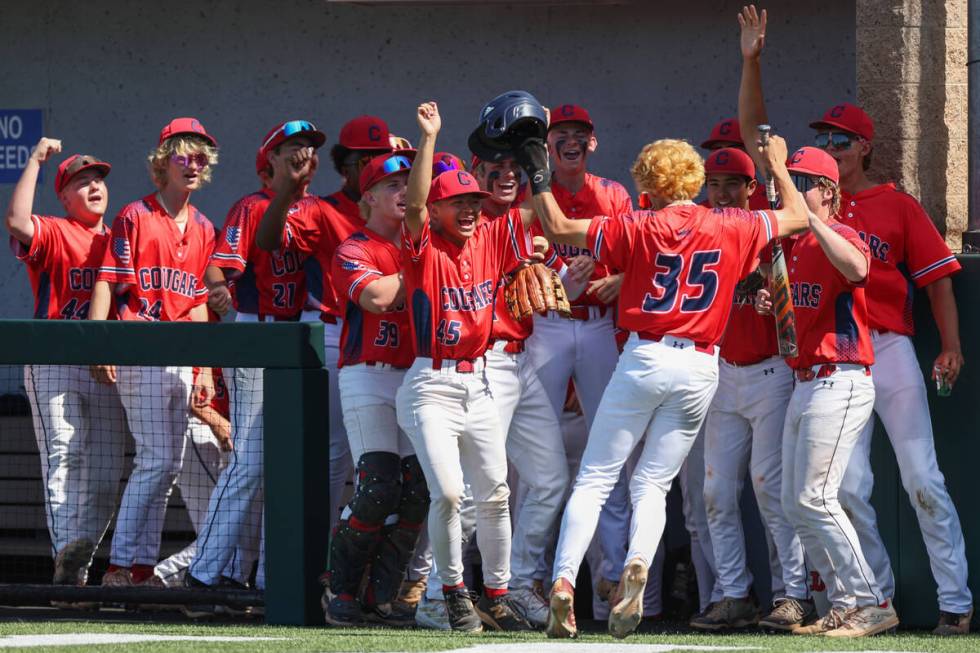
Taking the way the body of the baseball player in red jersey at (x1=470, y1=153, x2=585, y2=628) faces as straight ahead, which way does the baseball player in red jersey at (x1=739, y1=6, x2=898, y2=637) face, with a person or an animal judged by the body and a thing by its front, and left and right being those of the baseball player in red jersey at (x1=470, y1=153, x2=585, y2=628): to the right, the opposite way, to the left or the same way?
to the right

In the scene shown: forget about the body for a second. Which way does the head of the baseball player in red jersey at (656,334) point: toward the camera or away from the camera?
away from the camera

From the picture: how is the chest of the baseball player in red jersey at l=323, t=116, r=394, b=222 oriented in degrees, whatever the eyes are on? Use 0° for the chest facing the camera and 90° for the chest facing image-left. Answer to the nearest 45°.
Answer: approximately 315°

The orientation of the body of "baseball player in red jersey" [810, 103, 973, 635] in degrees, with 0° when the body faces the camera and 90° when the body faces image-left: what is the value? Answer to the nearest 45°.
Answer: approximately 45°

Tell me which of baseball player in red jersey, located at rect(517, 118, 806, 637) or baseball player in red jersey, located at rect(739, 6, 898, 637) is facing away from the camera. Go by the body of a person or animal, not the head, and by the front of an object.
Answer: baseball player in red jersey, located at rect(517, 118, 806, 637)

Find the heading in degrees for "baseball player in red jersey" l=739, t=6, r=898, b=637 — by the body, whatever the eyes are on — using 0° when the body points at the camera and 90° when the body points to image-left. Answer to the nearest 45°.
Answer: approximately 45°
